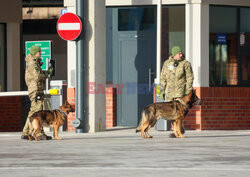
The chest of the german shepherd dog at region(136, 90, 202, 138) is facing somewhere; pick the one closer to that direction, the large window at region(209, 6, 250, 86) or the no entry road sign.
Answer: the large window

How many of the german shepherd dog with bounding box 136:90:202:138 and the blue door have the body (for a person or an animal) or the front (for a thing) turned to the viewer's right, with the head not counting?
1

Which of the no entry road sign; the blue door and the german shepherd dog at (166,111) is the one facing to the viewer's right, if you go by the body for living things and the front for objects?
the german shepherd dog

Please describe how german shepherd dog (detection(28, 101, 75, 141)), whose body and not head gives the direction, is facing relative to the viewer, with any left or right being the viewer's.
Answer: facing to the right of the viewer

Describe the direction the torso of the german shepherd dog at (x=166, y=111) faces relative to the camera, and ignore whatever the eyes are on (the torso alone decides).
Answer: to the viewer's right

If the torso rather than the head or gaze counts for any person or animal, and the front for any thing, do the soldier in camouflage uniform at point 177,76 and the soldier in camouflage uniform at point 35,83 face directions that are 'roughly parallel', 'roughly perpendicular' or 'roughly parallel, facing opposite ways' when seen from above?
roughly perpendicular

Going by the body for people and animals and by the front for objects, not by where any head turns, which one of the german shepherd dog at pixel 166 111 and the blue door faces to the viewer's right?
the german shepherd dog
